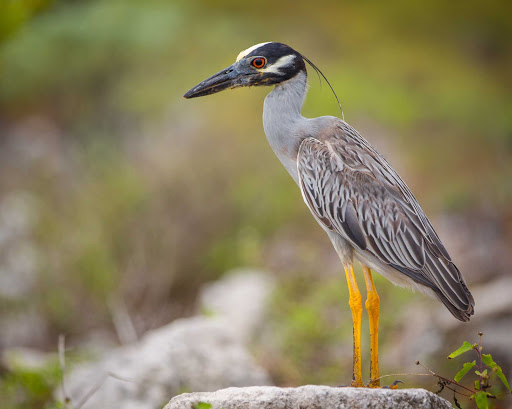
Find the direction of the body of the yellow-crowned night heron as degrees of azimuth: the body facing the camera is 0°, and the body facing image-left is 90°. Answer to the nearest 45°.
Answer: approximately 90°

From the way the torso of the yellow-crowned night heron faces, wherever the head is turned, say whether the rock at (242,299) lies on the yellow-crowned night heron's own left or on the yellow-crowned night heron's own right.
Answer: on the yellow-crowned night heron's own right

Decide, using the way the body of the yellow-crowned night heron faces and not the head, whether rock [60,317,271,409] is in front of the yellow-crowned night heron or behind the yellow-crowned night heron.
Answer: in front
